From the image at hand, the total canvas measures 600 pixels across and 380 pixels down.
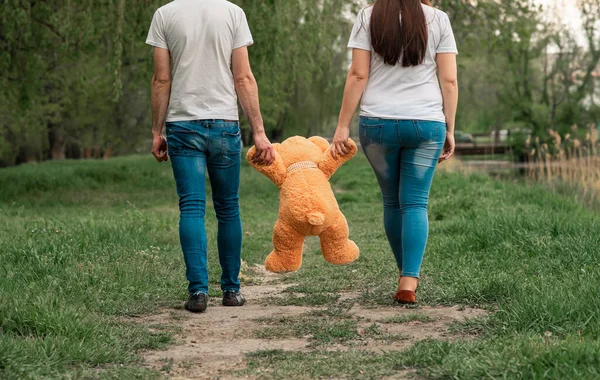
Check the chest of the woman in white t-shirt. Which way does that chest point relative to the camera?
away from the camera

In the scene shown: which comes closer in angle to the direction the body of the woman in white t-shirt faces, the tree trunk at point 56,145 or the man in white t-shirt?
the tree trunk

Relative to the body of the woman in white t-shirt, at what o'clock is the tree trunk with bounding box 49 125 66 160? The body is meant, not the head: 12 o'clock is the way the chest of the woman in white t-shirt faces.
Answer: The tree trunk is roughly at 11 o'clock from the woman in white t-shirt.

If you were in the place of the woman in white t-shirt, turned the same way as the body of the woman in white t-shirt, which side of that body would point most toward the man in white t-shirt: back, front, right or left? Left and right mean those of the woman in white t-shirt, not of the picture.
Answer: left

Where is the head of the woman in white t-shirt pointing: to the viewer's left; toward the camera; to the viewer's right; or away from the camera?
away from the camera

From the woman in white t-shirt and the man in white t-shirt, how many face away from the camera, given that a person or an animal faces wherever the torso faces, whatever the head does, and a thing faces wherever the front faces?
2

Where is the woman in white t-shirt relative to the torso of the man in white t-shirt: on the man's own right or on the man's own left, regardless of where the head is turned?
on the man's own right

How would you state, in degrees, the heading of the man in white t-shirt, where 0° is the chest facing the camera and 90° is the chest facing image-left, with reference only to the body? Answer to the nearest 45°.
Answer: approximately 180°

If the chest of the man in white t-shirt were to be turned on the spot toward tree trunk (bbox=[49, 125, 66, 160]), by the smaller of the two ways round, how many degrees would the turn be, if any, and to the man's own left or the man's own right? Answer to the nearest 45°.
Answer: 0° — they already face it
